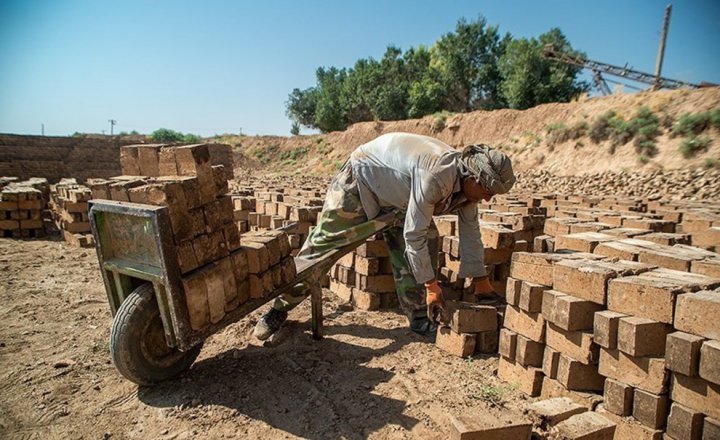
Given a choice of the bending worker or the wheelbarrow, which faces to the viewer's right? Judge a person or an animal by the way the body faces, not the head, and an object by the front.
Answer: the bending worker

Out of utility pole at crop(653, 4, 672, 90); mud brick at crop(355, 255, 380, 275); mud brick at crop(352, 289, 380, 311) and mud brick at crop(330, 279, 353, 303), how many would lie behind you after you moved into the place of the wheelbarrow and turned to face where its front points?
4

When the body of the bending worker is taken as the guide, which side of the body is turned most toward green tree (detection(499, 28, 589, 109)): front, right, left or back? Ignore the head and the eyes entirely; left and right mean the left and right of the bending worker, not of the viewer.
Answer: left

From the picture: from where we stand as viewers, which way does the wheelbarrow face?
facing the viewer and to the left of the viewer

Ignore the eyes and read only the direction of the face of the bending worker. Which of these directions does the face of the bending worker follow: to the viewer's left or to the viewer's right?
to the viewer's right

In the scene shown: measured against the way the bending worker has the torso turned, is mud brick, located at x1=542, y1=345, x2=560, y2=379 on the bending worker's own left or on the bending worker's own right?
on the bending worker's own right

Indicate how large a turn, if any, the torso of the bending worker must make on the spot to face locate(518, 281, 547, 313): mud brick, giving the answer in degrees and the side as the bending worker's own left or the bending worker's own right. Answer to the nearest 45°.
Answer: approximately 45° to the bending worker's own right

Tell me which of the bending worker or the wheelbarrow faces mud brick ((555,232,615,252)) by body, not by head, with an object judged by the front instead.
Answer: the bending worker

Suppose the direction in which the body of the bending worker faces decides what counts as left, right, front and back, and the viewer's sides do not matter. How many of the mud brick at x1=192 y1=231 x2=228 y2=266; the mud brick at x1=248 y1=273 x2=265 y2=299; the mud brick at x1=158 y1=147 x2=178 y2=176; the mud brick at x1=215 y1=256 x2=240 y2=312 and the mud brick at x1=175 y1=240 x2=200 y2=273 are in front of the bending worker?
0

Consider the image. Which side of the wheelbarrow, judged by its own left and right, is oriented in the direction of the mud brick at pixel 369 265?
back

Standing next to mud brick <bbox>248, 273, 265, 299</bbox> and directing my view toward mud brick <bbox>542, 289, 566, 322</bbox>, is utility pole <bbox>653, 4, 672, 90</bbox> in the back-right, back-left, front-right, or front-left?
front-left

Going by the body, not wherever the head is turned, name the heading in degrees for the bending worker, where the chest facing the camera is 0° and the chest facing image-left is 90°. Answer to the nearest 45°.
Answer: approximately 270°

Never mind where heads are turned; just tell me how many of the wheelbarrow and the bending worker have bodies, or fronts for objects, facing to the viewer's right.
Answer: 1
